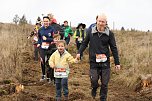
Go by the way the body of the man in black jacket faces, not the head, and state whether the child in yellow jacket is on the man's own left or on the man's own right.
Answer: on the man's own right

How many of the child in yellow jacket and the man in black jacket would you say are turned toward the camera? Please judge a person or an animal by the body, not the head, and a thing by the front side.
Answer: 2

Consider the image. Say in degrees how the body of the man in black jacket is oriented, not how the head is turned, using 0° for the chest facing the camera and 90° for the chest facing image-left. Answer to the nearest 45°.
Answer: approximately 0°

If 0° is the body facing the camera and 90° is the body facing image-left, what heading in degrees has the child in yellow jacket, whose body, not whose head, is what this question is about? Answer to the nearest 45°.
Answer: approximately 0°

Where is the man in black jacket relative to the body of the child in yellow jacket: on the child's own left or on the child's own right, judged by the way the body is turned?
on the child's own left
